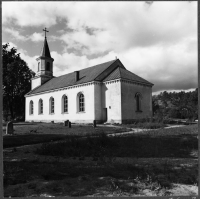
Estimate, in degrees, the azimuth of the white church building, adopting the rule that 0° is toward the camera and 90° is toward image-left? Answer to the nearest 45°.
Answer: approximately 135°
